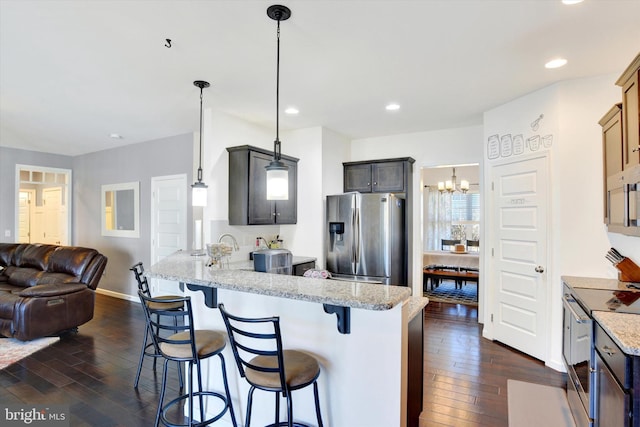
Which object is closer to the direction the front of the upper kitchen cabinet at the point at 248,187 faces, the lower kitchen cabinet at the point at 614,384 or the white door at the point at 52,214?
the lower kitchen cabinet

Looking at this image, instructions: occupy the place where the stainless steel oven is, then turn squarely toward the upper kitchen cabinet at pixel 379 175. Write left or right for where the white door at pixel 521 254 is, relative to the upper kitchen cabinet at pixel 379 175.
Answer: right

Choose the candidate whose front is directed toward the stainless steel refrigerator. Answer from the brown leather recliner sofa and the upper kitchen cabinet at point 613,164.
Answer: the upper kitchen cabinet

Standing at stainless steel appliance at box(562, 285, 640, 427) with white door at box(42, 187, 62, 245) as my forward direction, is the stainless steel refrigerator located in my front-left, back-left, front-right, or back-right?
front-right

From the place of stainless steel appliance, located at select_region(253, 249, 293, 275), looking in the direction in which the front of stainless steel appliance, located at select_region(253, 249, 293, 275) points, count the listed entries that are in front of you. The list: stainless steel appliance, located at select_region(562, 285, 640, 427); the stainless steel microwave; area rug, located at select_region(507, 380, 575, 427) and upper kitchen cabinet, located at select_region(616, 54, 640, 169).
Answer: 4

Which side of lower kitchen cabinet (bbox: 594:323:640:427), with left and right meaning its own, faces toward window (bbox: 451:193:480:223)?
right

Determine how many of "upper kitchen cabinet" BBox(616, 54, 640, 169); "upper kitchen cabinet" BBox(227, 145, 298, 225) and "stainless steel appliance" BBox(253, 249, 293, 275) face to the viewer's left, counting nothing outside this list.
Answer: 1

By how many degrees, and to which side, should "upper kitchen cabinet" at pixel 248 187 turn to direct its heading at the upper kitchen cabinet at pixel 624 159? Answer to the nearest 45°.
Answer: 0° — it already faces it

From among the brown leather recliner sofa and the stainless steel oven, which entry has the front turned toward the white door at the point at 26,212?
the stainless steel oven

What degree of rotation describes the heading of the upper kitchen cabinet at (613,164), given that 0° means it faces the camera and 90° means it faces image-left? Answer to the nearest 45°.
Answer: approximately 90°

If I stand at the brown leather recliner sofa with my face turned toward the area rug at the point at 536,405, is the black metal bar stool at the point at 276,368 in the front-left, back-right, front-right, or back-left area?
front-right

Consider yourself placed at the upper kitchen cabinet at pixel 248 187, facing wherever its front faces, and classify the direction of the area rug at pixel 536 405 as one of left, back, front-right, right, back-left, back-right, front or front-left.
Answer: front

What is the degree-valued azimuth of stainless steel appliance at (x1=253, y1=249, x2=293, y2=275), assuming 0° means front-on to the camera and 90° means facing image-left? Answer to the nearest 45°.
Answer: approximately 315°

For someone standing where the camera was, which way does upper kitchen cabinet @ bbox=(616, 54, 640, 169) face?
facing to the left of the viewer

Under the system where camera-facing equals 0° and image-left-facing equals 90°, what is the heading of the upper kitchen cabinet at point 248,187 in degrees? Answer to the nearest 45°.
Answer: approximately 315°

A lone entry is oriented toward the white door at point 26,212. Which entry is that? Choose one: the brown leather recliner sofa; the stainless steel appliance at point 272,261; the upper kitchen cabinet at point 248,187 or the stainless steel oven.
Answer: the stainless steel oven

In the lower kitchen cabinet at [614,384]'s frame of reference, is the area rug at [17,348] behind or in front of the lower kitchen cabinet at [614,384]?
in front

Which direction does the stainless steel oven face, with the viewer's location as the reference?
facing to the left of the viewer

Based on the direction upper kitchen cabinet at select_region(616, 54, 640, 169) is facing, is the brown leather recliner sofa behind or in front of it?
in front
